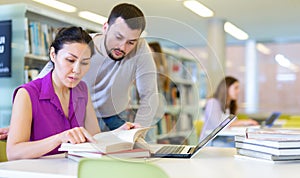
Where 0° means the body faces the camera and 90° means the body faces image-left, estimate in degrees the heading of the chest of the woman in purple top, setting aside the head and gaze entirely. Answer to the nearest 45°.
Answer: approximately 315°

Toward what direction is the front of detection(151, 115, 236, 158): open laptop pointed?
to the viewer's left

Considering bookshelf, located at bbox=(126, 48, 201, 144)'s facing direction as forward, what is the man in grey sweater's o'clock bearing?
The man in grey sweater is roughly at 2 o'clock from the bookshelf.

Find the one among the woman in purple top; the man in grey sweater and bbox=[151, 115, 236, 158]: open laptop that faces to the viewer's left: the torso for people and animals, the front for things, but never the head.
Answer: the open laptop

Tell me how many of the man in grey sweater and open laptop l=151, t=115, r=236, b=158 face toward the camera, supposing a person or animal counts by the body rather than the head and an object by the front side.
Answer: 1

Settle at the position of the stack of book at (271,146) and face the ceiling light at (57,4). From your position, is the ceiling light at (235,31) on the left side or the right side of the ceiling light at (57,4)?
right

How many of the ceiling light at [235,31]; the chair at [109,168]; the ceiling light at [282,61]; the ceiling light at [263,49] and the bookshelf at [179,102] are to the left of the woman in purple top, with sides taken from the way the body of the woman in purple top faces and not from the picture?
4

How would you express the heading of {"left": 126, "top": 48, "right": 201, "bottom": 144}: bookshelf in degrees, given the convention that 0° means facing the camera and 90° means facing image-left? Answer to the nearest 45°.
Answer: approximately 315°

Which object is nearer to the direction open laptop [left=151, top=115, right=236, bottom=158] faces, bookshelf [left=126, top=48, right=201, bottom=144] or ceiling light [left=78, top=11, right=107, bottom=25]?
the ceiling light

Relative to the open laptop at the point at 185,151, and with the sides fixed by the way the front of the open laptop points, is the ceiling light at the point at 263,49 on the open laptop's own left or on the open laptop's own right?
on the open laptop's own right
